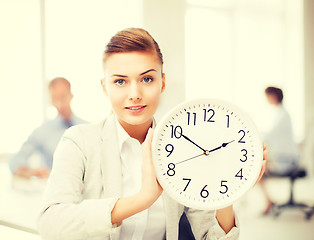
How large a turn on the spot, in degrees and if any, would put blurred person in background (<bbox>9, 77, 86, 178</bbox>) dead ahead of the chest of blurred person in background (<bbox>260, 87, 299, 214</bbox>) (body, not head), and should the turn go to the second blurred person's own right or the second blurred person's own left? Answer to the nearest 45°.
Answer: approximately 45° to the second blurred person's own left

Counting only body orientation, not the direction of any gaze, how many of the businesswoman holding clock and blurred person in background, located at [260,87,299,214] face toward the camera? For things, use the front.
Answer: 1

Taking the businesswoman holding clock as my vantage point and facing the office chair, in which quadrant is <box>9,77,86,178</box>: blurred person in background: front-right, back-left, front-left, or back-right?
front-left

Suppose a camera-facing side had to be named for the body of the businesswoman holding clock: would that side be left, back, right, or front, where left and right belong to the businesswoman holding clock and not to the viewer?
front

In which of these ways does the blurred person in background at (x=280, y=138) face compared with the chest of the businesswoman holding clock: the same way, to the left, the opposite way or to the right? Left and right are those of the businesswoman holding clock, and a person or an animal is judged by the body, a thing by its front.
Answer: to the right

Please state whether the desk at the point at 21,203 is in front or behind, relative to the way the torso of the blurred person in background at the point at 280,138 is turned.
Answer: in front

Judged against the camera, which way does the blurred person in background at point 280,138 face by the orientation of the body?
to the viewer's left

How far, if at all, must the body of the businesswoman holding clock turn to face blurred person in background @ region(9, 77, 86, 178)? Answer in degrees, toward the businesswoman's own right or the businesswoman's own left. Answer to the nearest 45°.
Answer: approximately 180°

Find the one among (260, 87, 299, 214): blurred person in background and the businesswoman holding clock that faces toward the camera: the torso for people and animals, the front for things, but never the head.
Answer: the businesswoman holding clock
